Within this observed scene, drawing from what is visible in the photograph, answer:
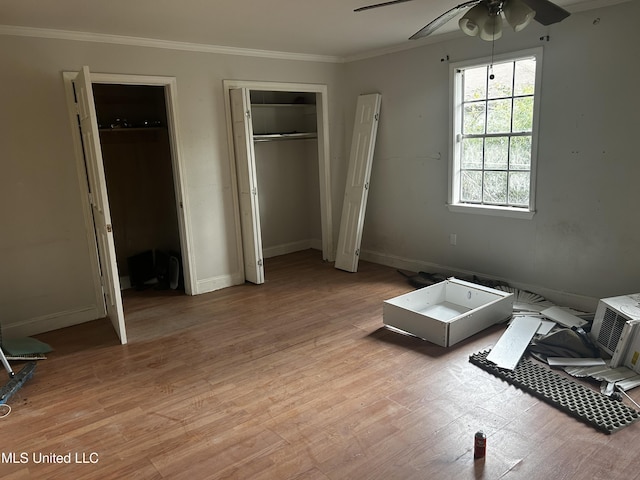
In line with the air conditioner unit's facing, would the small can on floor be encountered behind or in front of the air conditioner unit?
in front

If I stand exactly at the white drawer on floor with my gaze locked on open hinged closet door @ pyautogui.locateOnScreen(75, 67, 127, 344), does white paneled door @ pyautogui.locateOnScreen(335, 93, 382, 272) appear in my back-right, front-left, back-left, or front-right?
front-right

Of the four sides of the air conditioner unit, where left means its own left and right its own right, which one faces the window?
right

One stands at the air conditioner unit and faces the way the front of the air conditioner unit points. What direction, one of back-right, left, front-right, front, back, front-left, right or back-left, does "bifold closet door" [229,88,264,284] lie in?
front-right

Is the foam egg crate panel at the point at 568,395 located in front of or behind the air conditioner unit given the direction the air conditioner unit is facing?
in front

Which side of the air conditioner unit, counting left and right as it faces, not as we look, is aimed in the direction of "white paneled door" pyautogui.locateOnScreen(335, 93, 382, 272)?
right

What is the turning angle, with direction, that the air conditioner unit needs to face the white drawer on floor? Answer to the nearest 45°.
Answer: approximately 45° to its right

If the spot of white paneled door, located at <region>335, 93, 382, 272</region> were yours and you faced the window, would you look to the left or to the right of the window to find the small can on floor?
right

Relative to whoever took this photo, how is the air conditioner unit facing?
facing the viewer and to the left of the viewer

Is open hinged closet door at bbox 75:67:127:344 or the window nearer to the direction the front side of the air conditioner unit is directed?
the open hinged closet door
